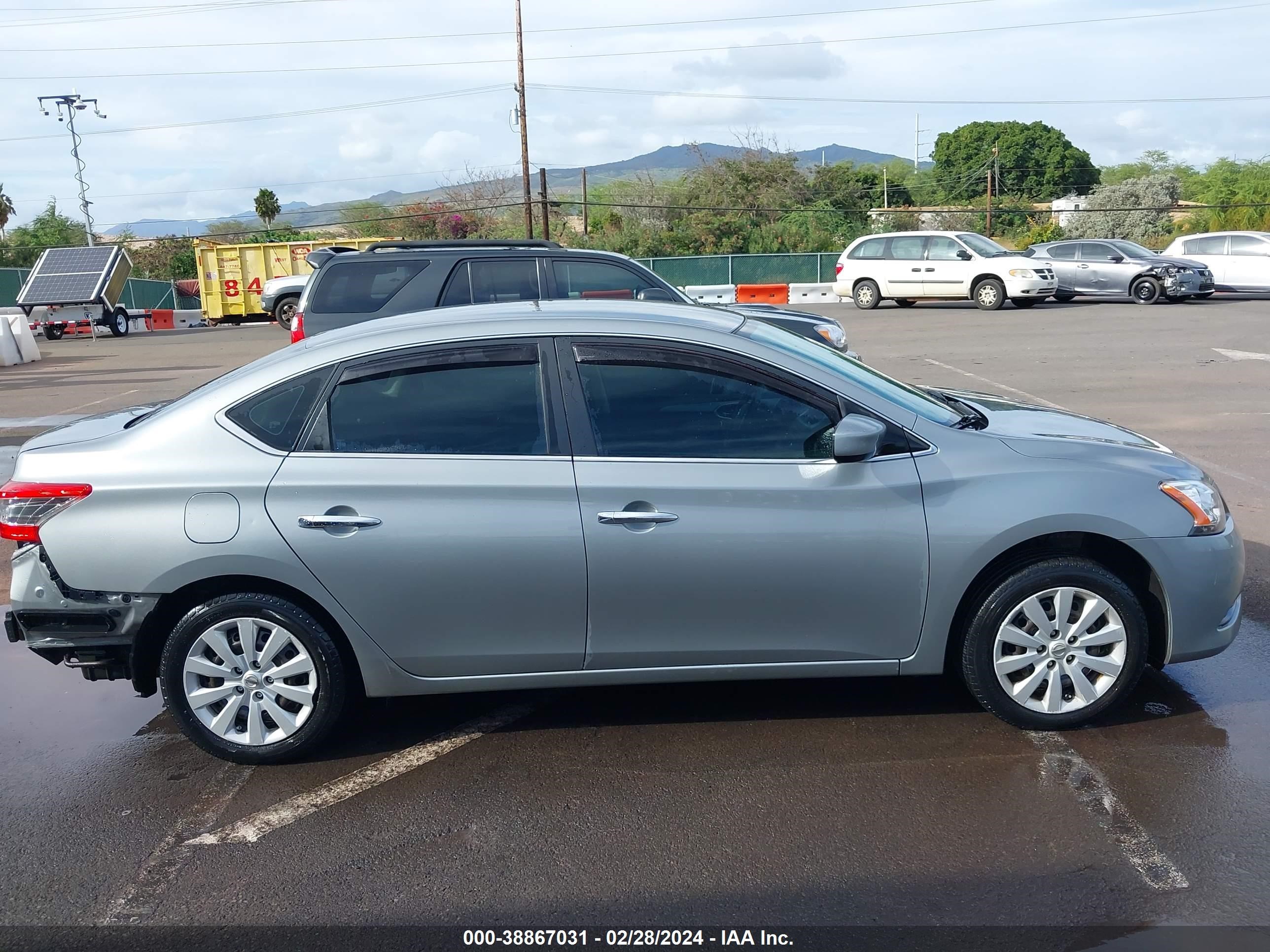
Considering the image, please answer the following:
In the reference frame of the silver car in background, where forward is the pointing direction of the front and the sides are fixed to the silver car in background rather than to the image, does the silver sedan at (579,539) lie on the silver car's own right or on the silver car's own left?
on the silver car's own right

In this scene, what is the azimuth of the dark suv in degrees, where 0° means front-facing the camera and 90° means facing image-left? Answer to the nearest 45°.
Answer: approximately 270°

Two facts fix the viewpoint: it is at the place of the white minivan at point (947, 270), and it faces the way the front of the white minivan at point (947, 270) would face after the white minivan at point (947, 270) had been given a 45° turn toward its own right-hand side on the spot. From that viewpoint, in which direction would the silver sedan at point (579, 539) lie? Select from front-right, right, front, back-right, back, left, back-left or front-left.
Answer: front

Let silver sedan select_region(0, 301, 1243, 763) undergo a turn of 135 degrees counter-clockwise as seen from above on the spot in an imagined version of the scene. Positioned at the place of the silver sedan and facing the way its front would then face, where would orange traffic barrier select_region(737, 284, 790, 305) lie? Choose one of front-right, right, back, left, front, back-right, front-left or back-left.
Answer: front-right

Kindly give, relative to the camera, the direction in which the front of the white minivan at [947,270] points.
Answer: facing the viewer and to the right of the viewer

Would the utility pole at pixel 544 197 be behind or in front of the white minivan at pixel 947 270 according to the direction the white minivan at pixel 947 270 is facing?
behind

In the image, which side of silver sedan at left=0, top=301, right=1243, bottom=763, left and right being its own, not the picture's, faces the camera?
right

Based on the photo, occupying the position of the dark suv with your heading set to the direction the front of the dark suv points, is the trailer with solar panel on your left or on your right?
on your left
